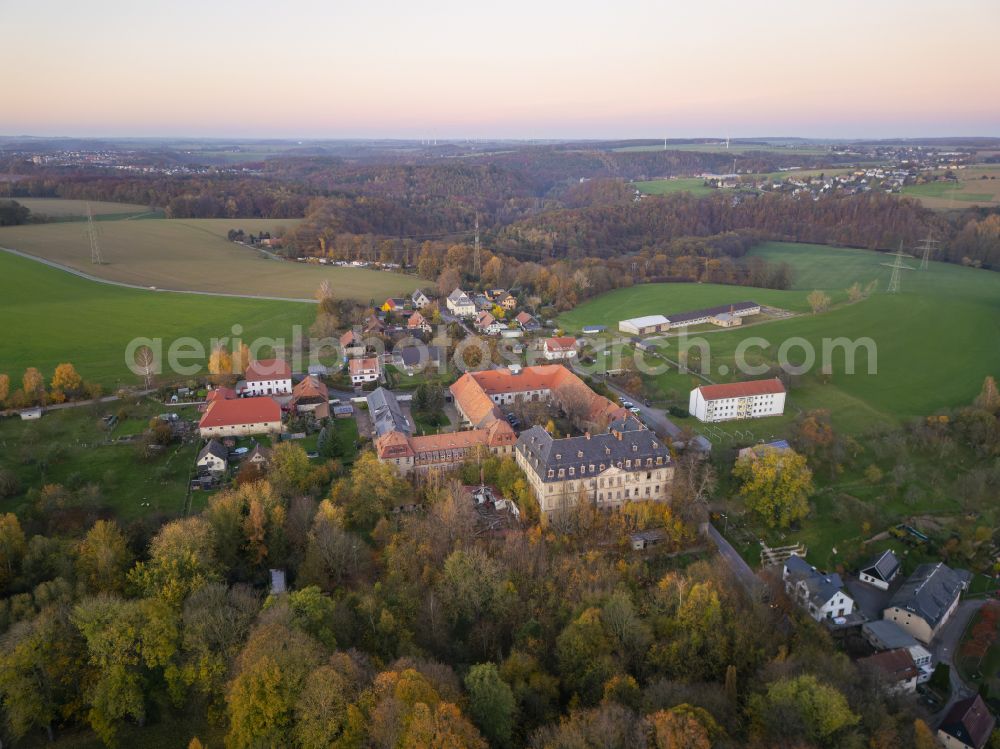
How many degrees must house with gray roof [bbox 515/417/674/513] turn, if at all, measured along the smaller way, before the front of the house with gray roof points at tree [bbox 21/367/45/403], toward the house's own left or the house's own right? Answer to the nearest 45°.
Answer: approximately 90° to the house's own right

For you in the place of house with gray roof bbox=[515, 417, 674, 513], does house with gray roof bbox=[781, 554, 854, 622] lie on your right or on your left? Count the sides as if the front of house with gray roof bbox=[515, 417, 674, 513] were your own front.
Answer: on your left

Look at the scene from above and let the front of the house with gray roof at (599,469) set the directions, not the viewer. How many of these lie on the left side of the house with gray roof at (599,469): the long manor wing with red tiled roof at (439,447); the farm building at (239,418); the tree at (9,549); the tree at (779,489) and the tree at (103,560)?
1

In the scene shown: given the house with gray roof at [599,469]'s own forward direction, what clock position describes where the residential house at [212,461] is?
The residential house is roughly at 3 o'clock from the house with gray roof.

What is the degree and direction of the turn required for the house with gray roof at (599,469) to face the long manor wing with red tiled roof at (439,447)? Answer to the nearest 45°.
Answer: approximately 90° to its right

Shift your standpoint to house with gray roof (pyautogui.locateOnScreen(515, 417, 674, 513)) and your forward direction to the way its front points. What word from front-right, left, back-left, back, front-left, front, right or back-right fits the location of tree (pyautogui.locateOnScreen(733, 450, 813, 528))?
left

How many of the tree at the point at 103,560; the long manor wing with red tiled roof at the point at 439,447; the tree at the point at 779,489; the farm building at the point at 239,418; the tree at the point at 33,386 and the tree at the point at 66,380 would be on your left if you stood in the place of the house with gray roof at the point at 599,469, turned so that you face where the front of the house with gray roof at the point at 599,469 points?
1

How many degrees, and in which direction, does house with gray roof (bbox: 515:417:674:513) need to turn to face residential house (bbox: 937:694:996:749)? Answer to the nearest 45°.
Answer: approximately 45° to its left

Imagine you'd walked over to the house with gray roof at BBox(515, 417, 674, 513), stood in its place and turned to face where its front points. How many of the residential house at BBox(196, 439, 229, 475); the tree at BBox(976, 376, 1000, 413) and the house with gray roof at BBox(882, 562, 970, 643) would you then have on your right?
1

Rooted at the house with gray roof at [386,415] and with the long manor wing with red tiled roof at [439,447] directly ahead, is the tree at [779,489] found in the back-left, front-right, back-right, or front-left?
front-left

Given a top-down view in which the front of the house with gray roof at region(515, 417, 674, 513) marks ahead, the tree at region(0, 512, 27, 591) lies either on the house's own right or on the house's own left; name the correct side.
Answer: on the house's own right

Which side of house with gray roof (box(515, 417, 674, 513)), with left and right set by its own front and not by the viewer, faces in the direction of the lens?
front

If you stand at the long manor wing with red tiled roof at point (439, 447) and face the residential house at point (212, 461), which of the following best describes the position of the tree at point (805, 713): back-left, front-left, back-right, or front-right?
back-left

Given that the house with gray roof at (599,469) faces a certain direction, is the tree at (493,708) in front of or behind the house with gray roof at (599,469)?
in front

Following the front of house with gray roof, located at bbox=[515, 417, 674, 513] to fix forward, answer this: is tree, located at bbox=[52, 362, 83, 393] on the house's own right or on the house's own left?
on the house's own right

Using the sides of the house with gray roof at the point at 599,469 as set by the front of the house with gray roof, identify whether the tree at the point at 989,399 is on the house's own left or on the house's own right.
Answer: on the house's own left

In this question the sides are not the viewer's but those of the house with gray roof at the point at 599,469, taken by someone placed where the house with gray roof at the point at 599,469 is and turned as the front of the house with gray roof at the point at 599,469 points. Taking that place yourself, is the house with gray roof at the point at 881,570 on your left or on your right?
on your left
